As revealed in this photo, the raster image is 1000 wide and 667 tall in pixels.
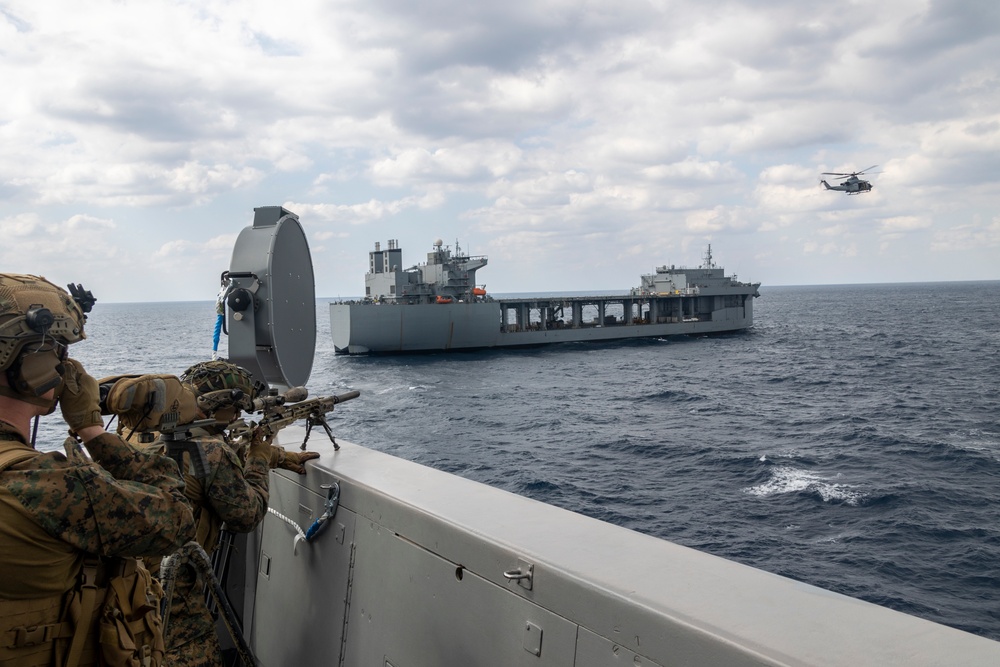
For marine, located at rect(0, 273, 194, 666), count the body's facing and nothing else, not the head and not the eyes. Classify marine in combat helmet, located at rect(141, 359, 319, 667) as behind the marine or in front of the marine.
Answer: in front

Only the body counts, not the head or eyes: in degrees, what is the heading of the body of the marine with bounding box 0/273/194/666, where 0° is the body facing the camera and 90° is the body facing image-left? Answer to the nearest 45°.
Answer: approximately 225°
